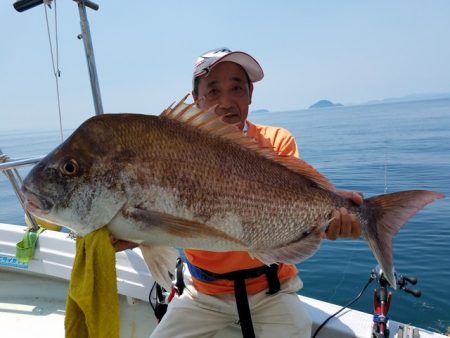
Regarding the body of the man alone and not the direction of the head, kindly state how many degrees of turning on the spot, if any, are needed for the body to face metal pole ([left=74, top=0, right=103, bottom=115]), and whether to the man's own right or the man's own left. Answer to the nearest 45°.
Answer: approximately 135° to the man's own right

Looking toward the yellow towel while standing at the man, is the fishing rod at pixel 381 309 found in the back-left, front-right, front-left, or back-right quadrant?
back-left

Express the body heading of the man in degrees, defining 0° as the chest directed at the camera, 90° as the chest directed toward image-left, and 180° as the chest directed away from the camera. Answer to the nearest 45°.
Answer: approximately 0°

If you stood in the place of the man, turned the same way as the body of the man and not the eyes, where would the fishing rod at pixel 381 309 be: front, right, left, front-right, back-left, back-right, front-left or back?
left

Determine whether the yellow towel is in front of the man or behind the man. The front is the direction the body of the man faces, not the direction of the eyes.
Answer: in front
